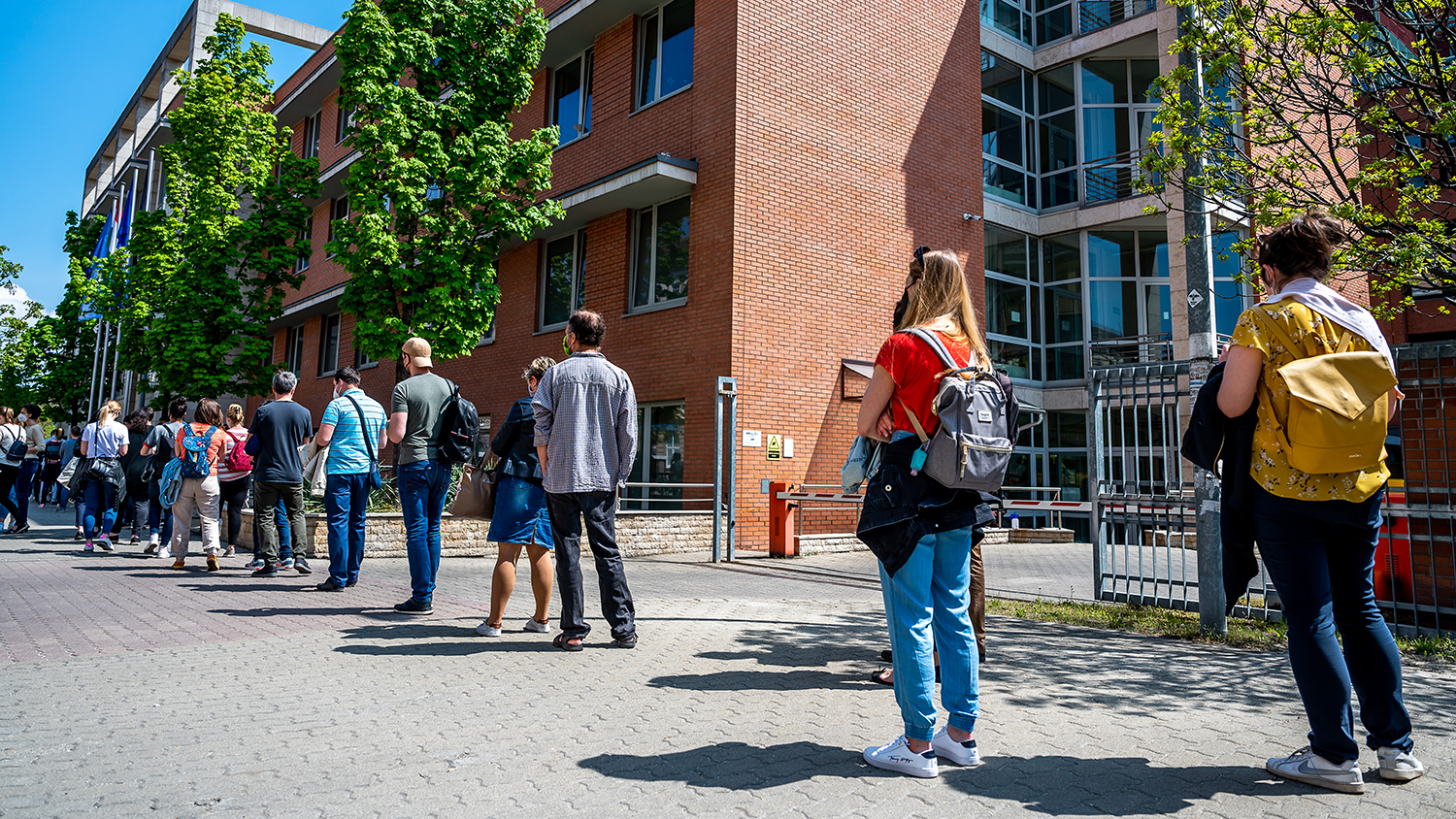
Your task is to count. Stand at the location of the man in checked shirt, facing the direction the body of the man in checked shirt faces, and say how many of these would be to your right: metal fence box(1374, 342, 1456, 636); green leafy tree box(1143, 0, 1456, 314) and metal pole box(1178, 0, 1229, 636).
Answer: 3

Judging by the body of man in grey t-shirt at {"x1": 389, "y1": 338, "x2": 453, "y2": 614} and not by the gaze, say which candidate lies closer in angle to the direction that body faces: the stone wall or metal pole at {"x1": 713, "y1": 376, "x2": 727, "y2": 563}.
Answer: the stone wall

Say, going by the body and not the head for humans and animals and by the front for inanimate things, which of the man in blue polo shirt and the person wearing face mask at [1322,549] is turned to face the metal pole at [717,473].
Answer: the person wearing face mask

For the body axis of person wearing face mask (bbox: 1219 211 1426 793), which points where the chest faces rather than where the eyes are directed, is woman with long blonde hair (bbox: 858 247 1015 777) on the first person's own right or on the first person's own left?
on the first person's own left

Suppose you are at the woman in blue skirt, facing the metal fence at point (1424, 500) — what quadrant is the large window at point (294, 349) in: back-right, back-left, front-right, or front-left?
back-left

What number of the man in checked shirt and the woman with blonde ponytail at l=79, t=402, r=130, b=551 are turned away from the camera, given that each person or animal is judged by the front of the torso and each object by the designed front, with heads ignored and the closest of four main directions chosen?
2

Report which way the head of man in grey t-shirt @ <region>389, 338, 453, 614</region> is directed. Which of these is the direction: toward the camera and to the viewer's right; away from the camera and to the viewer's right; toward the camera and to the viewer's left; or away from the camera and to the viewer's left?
away from the camera and to the viewer's left

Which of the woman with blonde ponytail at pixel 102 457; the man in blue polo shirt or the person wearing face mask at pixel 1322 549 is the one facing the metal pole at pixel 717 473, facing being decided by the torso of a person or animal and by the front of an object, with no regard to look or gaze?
the person wearing face mask

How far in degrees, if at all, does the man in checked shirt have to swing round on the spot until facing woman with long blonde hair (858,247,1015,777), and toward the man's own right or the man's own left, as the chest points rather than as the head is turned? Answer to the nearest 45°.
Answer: approximately 135° to the man's own right

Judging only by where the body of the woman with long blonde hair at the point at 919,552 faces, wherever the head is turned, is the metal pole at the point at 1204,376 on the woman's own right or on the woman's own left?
on the woman's own right

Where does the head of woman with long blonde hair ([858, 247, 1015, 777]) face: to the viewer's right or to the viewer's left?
to the viewer's left

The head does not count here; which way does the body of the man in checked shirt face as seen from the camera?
away from the camera
